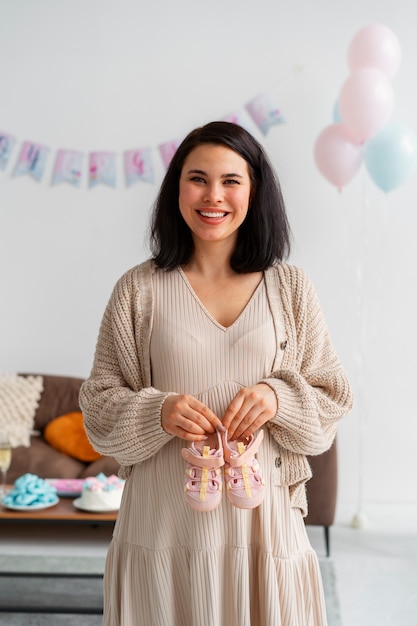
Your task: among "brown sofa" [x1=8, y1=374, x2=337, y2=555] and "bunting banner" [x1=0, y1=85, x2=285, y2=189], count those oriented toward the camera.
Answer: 2

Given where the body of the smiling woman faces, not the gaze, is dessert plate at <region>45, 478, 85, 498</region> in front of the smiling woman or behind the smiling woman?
behind

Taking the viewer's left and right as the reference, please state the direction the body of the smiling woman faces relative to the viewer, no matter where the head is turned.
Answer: facing the viewer

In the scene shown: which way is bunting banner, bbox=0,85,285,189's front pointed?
toward the camera

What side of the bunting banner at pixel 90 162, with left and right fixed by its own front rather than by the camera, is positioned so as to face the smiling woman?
front

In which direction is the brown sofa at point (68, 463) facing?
toward the camera

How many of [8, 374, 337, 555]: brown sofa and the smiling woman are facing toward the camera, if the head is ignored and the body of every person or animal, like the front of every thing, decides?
2

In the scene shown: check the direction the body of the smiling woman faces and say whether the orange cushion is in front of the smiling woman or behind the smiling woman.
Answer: behind

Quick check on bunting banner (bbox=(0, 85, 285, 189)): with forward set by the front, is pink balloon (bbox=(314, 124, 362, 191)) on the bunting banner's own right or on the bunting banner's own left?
on the bunting banner's own left

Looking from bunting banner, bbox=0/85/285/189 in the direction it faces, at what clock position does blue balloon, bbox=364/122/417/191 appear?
The blue balloon is roughly at 10 o'clock from the bunting banner.
